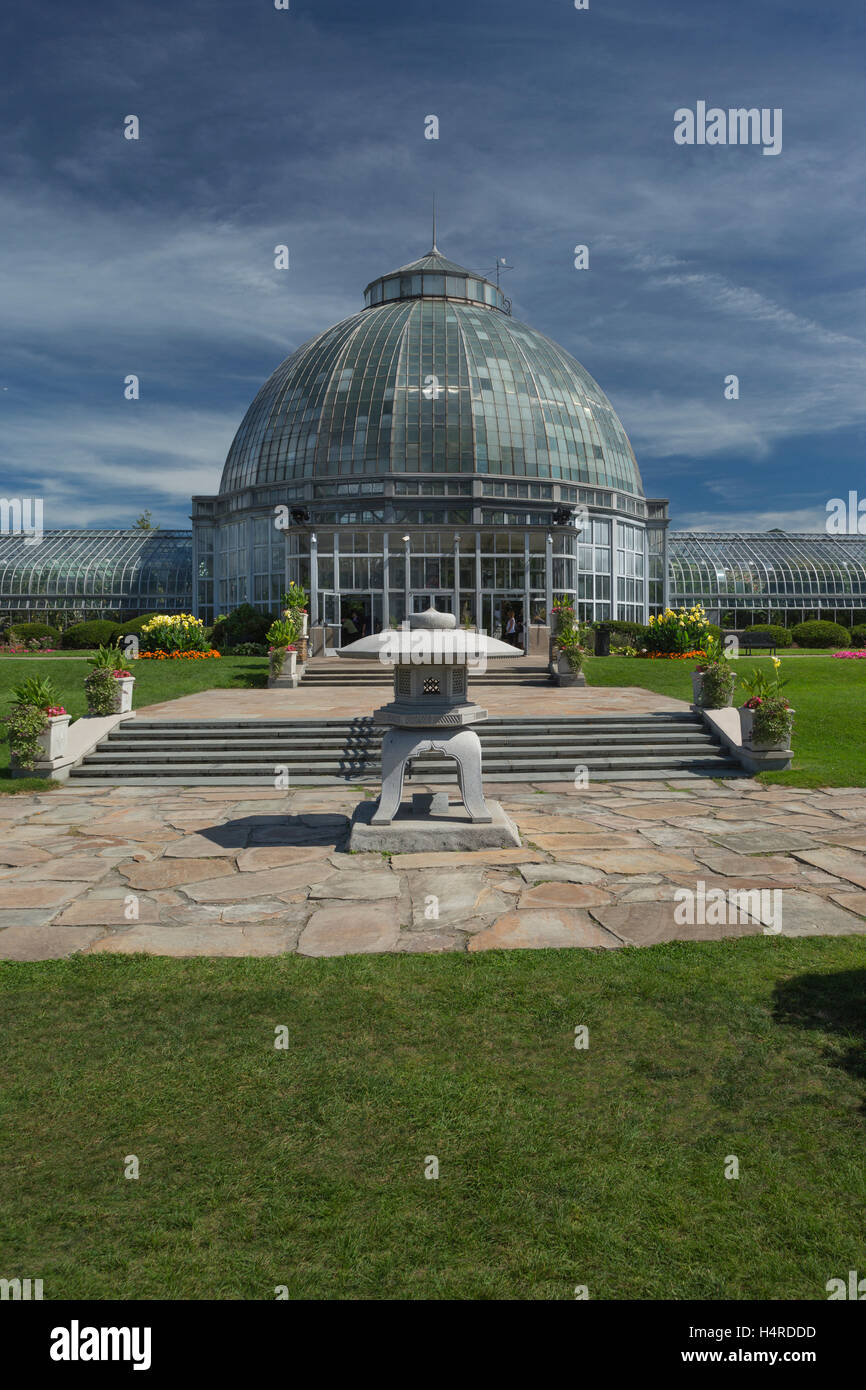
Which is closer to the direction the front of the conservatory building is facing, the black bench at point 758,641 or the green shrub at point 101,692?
the green shrub

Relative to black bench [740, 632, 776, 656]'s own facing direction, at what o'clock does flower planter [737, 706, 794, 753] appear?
The flower planter is roughly at 12 o'clock from the black bench.

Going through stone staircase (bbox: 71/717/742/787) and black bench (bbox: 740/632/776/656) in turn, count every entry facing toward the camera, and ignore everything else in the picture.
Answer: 2

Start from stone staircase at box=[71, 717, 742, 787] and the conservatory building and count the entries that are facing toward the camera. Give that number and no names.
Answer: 2

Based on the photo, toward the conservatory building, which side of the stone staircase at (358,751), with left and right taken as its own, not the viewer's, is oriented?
back

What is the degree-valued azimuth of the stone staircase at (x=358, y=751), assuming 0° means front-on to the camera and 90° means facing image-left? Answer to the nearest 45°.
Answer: approximately 0°

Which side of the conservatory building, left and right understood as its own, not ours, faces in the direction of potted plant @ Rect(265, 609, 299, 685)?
front

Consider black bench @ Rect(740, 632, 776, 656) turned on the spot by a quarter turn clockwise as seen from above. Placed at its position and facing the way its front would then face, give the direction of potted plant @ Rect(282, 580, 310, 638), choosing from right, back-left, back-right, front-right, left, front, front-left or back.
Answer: front-left
